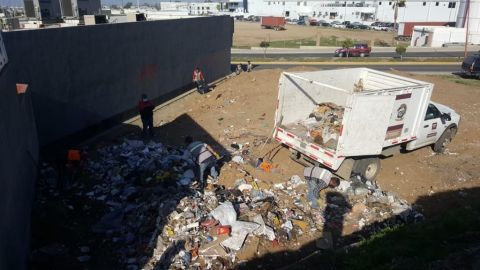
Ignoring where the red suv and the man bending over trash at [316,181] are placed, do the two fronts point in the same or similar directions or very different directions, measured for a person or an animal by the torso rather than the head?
very different directions

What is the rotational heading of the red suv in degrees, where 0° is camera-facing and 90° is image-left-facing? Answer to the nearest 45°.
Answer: approximately 90°

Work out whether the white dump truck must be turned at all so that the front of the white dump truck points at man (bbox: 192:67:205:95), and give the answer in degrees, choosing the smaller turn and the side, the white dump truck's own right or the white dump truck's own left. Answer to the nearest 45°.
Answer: approximately 90° to the white dump truck's own left

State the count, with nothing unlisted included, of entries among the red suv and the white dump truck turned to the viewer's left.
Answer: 1

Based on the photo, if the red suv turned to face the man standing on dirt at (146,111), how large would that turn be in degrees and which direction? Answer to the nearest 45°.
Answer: approximately 90° to its left

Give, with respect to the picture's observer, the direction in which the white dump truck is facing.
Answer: facing away from the viewer and to the right of the viewer

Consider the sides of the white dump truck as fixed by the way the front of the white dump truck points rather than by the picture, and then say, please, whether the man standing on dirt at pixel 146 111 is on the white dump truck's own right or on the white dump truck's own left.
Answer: on the white dump truck's own left

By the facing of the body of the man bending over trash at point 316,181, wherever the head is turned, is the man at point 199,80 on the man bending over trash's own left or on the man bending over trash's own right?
on the man bending over trash's own left
